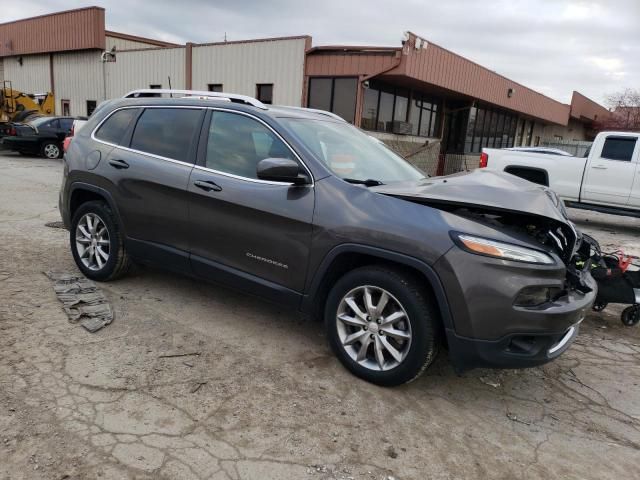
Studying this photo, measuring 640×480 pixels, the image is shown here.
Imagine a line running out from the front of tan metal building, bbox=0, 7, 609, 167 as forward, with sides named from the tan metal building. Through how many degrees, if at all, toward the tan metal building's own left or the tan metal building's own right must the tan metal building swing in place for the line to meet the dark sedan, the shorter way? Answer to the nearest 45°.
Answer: approximately 135° to the tan metal building's own right

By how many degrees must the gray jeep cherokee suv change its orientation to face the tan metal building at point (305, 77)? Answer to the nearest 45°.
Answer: approximately 135° to its left

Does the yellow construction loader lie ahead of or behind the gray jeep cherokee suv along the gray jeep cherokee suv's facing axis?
behind

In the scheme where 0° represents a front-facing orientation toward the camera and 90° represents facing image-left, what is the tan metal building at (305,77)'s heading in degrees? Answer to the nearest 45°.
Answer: approximately 315°

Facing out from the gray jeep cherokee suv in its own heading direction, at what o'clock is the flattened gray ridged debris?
The flattened gray ridged debris is roughly at 5 o'clock from the gray jeep cherokee suv.

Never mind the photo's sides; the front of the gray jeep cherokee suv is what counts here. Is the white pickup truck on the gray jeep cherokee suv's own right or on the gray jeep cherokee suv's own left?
on the gray jeep cherokee suv's own left
